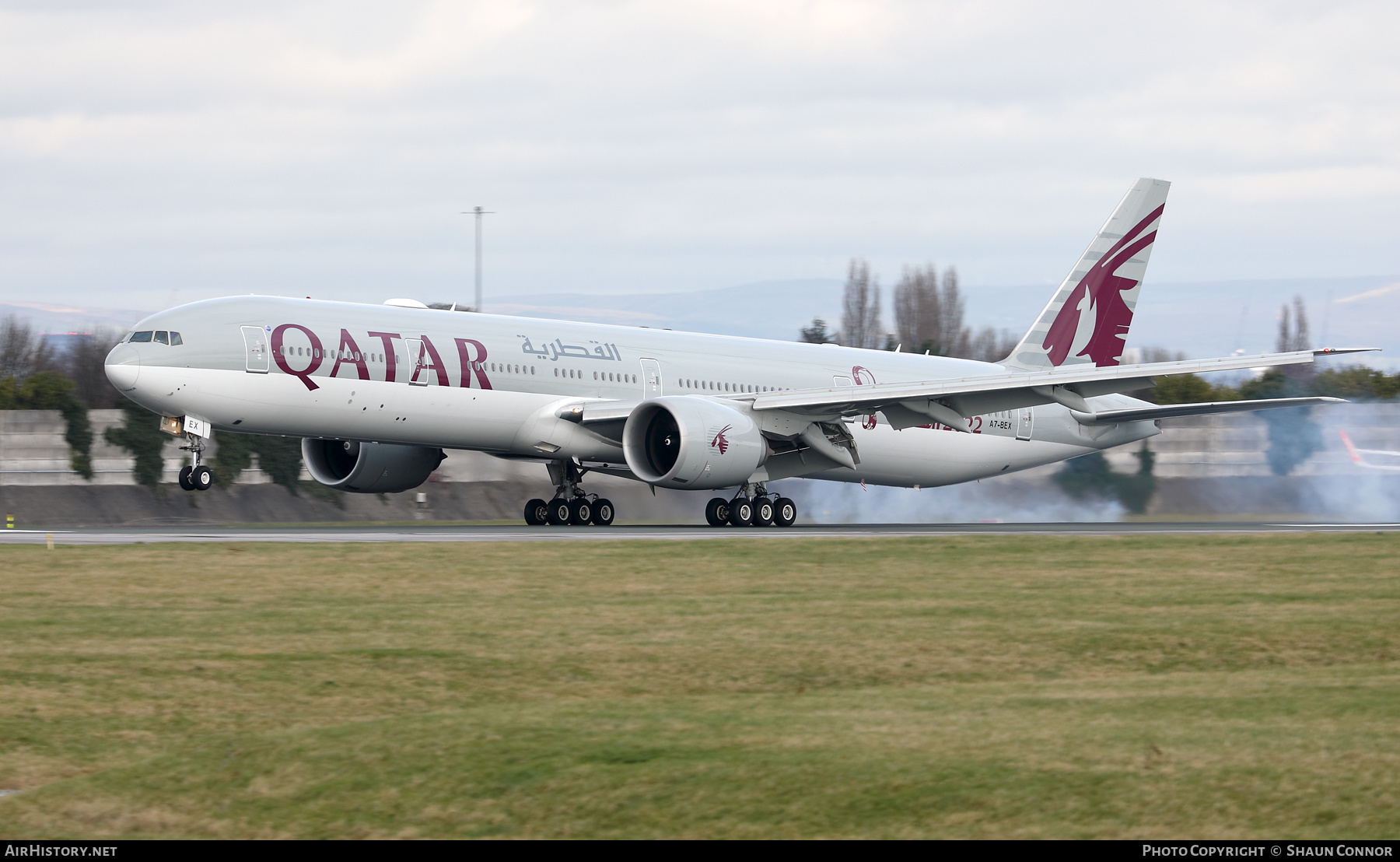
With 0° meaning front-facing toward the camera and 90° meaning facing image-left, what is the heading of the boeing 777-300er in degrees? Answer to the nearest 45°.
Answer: approximately 45°
